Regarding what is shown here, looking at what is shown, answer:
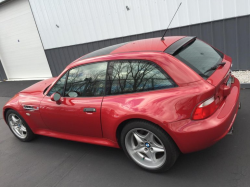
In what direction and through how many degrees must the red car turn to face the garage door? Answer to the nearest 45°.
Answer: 0° — it already faces it

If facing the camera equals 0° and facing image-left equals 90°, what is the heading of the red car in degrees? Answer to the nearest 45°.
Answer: approximately 135°
